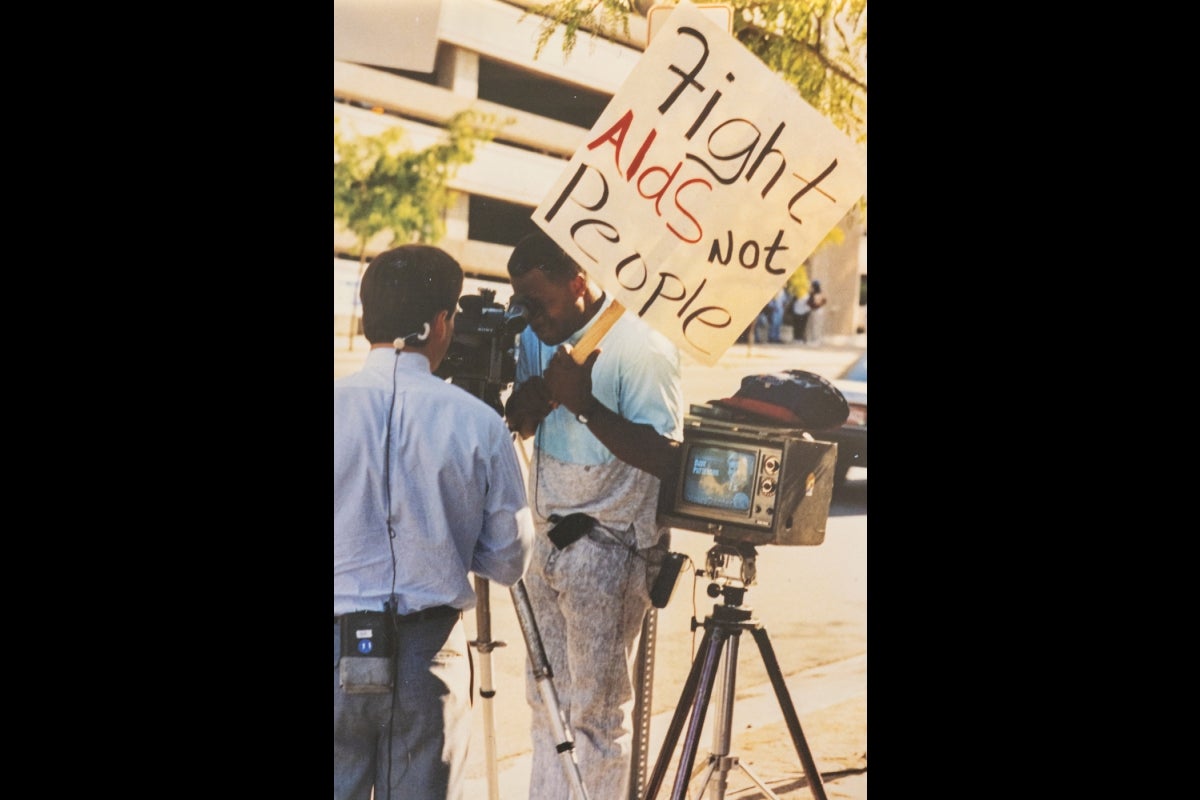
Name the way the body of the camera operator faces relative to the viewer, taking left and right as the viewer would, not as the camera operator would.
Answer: facing away from the viewer and to the right of the viewer

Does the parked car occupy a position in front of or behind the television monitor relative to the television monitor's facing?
behind

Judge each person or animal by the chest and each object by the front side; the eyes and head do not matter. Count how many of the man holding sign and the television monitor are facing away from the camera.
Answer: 0

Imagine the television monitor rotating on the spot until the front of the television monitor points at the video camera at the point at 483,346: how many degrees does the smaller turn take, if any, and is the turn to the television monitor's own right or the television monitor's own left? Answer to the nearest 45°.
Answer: approximately 45° to the television monitor's own right

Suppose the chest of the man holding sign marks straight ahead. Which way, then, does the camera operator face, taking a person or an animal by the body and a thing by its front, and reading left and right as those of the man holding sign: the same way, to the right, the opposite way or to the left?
the opposite way

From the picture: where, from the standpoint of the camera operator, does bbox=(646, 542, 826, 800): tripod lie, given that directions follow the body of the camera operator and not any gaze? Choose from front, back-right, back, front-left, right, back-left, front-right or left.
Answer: front-right

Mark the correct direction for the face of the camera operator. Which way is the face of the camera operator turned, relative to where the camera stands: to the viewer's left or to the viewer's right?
to the viewer's right

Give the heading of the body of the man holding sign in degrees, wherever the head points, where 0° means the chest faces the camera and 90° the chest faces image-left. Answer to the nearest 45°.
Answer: approximately 45°

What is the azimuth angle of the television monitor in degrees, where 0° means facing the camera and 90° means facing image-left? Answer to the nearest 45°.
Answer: approximately 45°
